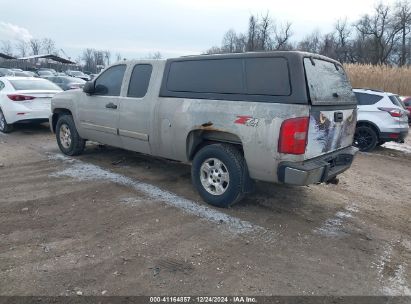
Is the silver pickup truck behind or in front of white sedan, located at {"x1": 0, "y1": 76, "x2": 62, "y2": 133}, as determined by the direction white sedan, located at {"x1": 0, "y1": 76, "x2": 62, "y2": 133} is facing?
behind

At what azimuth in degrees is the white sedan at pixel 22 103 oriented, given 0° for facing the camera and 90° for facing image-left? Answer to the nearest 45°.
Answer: approximately 135°

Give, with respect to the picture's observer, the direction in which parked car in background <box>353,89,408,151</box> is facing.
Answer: facing away from the viewer and to the left of the viewer

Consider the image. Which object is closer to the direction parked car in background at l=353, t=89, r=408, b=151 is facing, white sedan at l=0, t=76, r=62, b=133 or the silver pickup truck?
the white sedan

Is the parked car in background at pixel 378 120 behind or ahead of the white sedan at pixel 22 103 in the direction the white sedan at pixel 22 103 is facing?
behind

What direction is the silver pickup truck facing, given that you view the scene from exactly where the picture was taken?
facing away from the viewer and to the left of the viewer

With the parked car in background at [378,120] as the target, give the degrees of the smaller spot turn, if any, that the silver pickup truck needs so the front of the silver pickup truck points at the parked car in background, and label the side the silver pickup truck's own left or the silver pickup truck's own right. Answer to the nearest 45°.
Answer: approximately 90° to the silver pickup truck's own right

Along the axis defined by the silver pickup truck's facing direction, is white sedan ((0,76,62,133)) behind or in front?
in front

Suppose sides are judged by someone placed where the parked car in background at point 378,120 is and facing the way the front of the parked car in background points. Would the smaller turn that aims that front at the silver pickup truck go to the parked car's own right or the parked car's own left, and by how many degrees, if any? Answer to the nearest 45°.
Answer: approximately 135° to the parked car's own left
